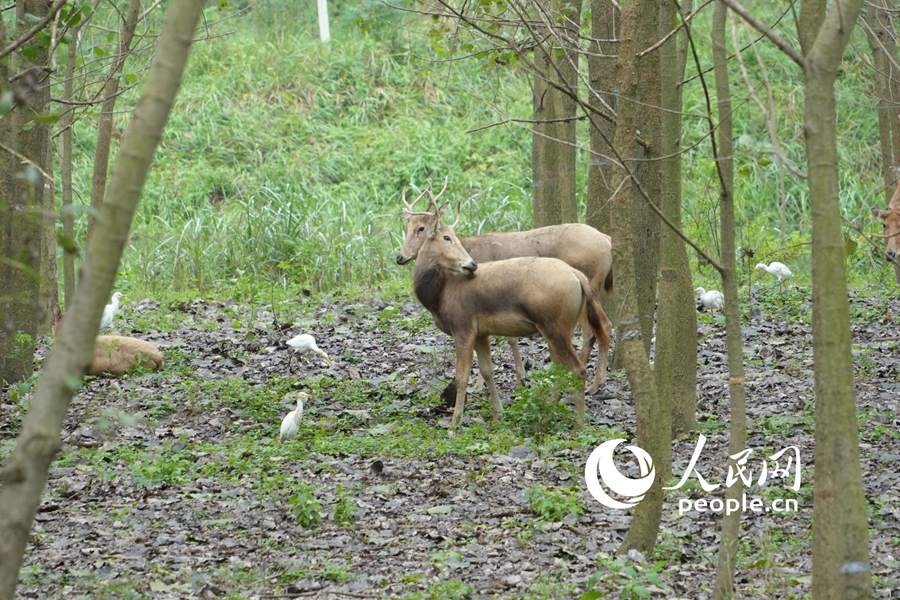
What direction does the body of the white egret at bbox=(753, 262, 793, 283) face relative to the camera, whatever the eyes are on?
to the viewer's left

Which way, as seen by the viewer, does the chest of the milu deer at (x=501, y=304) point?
to the viewer's left

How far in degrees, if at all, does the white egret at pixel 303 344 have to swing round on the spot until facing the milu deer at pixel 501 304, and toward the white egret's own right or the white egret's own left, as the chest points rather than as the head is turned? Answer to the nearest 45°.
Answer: approximately 45° to the white egret's own right

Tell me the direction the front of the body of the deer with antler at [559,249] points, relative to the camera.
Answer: to the viewer's left

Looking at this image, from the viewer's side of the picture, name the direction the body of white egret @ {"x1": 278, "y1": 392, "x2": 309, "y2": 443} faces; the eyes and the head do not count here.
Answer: to the viewer's right

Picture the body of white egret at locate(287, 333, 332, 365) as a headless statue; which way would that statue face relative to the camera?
to the viewer's right

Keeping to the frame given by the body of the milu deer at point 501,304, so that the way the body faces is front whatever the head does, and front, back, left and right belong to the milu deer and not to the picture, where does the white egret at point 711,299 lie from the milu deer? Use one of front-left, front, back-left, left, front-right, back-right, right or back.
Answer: back-right

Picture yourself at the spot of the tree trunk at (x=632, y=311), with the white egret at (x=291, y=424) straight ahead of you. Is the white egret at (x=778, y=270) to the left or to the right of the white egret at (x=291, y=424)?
right

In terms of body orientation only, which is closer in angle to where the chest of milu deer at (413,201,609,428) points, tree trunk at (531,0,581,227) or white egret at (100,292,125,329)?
the white egret

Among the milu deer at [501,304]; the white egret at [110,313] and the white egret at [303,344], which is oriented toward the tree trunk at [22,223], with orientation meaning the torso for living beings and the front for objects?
the milu deer

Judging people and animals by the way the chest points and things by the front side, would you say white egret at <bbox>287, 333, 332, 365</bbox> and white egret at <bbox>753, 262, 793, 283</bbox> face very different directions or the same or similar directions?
very different directions
